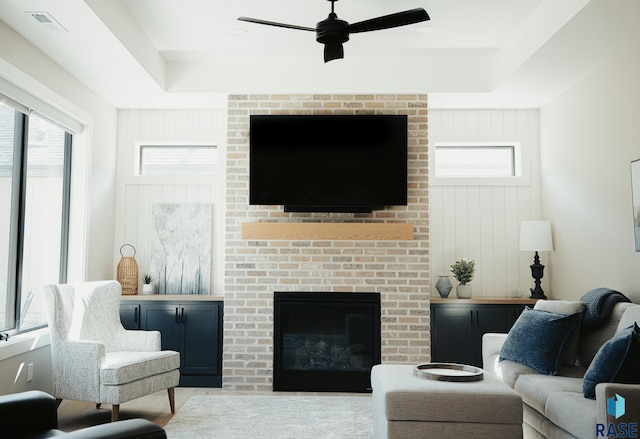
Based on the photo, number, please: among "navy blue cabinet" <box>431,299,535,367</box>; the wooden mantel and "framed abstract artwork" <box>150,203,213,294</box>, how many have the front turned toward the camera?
3

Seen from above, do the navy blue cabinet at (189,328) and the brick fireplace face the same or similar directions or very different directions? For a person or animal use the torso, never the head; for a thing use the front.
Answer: same or similar directions

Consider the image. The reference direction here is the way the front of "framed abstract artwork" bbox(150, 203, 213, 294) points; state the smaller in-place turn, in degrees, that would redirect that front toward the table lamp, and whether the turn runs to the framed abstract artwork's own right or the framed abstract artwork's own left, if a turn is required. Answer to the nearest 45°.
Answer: approximately 90° to the framed abstract artwork's own left

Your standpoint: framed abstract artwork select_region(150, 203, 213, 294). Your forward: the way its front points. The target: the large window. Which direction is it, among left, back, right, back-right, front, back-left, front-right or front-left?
front-right

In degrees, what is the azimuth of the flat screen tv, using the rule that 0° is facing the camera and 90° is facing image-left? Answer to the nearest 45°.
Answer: approximately 0°

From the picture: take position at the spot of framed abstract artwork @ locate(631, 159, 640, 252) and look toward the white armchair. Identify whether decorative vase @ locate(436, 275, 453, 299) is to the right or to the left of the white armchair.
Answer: right

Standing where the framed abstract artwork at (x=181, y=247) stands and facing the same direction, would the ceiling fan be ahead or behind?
ahead

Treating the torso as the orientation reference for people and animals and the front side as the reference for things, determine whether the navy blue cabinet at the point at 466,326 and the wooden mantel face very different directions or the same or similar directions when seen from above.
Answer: same or similar directions

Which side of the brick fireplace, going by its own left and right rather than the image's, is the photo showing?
front

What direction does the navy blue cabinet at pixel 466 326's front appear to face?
toward the camera

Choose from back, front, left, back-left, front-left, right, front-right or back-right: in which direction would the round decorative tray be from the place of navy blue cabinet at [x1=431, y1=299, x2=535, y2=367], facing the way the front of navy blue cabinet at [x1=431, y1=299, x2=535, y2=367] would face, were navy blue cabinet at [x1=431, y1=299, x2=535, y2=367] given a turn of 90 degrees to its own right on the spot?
left

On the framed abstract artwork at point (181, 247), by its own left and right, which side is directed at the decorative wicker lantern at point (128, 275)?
right

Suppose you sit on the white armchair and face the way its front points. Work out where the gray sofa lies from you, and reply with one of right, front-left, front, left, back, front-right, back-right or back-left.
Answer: front

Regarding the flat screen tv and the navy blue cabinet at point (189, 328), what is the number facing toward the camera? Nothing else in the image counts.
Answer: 2
